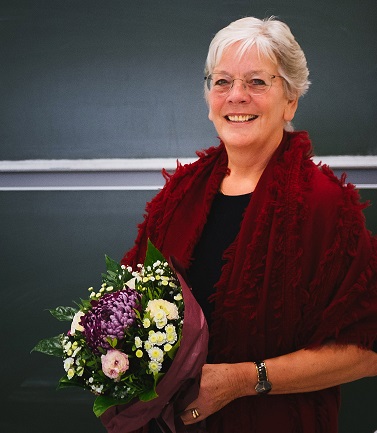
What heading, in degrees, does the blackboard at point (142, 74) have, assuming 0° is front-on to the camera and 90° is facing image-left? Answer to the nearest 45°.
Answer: approximately 0°

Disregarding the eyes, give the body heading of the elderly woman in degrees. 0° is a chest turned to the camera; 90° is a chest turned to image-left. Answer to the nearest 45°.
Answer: approximately 45°

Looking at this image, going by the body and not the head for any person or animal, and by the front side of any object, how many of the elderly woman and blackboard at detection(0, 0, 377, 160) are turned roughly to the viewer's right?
0

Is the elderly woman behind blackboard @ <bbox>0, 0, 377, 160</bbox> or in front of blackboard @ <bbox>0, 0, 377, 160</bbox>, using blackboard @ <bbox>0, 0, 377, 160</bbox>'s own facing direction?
in front
